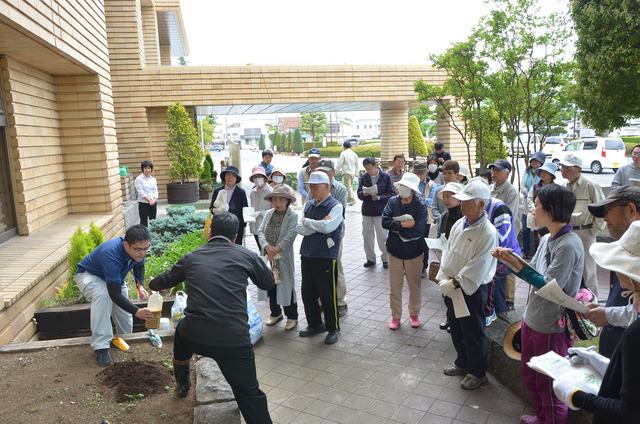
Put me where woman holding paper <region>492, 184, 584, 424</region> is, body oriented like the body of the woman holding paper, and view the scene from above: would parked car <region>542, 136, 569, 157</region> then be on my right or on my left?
on my right

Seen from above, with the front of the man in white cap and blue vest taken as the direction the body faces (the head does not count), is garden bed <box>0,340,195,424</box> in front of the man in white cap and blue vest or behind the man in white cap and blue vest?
in front

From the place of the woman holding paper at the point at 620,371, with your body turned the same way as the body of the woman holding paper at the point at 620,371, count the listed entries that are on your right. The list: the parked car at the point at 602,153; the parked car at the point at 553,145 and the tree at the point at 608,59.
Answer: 3

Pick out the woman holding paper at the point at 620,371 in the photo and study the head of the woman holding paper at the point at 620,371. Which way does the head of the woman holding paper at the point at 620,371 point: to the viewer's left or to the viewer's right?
to the viewer's left

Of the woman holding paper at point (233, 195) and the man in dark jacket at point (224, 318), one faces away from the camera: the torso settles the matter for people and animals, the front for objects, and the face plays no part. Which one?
the man in dark jacket

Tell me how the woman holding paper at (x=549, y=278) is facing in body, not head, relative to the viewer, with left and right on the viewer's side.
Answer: facing to the left of the viewer

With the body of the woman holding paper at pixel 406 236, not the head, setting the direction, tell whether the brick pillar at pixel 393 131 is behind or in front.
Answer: behind

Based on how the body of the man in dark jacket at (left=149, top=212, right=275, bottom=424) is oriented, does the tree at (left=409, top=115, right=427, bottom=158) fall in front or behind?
in front

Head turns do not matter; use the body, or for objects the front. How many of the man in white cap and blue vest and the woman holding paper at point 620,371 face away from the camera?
0

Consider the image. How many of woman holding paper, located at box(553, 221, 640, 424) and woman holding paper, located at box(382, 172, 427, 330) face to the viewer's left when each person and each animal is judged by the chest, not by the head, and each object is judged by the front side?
1

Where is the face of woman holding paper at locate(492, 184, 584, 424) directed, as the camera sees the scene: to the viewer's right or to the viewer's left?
to the viewer's left

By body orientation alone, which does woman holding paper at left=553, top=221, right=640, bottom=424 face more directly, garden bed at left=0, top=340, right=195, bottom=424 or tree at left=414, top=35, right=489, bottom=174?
the garden bed

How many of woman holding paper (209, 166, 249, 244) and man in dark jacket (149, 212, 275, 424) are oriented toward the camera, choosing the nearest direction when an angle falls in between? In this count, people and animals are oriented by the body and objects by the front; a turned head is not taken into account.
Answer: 1

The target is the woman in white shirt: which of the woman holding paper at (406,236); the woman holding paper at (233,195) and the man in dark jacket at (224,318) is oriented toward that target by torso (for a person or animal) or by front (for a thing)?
the man in dark jacket

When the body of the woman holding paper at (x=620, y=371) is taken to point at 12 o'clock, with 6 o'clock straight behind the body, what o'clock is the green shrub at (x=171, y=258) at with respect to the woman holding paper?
The green shrub is roughly at 1 o'clock from the woman holding paper.

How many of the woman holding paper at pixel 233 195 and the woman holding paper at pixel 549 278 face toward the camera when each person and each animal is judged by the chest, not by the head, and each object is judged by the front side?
1

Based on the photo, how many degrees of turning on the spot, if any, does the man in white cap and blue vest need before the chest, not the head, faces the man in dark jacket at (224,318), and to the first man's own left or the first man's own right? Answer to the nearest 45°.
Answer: approximately 45° to the first man's own left

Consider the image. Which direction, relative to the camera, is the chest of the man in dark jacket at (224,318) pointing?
away from the camera
